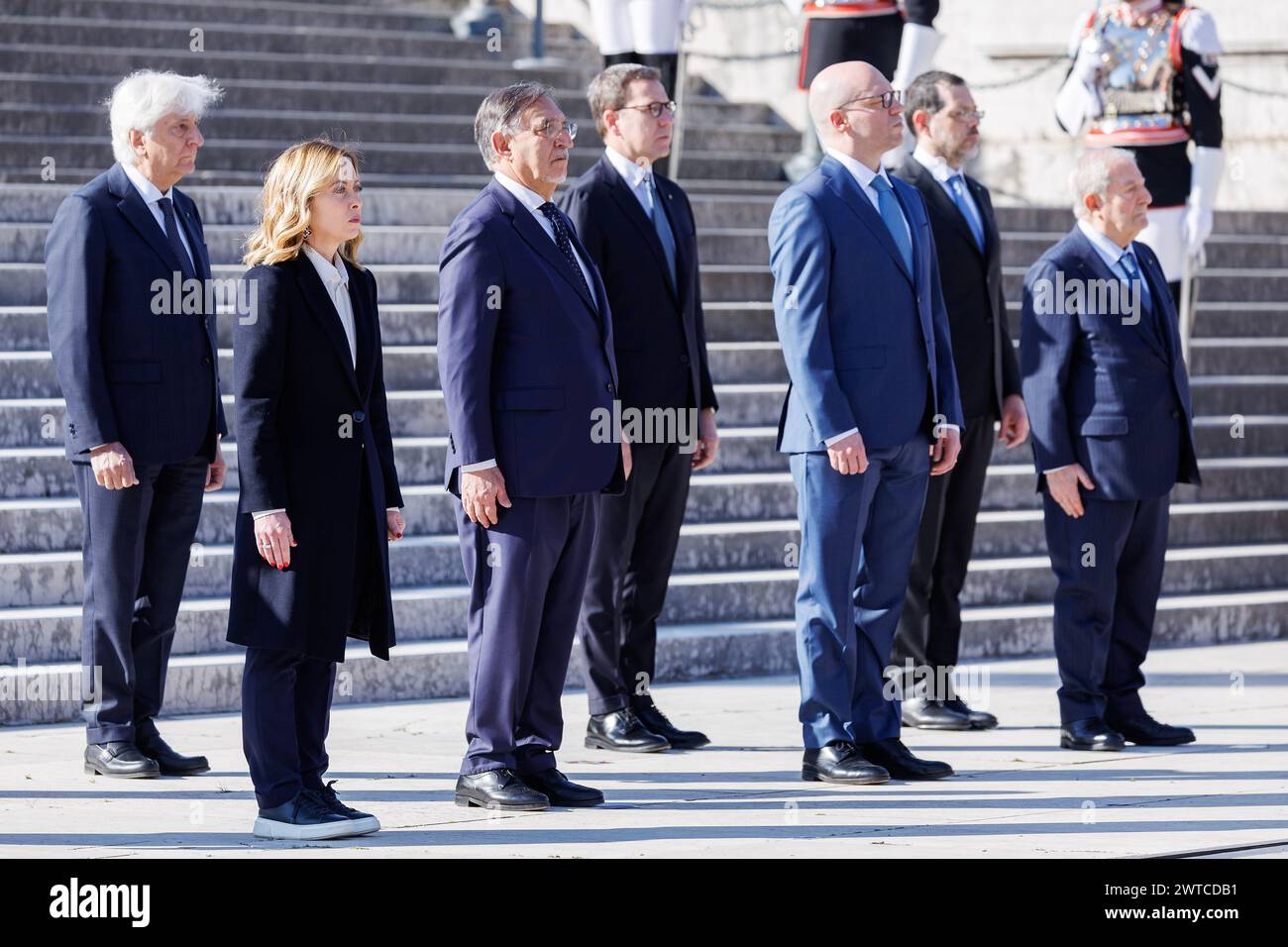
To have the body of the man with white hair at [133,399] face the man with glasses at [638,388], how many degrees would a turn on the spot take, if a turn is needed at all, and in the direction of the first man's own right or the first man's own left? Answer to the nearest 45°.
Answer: approximately 45° to the first man's own left

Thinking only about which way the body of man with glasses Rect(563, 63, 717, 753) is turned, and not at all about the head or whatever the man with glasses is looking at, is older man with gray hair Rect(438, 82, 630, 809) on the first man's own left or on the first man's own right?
on the first man's own right

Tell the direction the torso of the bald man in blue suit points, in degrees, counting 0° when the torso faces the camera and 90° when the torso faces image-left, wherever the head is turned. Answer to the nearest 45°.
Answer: approximately 315°

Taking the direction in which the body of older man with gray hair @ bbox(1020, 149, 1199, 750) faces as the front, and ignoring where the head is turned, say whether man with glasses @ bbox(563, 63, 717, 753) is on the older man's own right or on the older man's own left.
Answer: on the older man's own right

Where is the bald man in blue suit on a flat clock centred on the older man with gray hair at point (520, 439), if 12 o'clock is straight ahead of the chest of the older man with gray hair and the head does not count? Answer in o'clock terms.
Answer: The bald man in blue suit is roughly at 10 o'clock from the older man with gray hair.

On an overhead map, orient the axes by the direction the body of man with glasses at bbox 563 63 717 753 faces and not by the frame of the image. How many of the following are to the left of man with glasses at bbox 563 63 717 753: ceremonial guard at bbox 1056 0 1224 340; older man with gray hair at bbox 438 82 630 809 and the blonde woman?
1

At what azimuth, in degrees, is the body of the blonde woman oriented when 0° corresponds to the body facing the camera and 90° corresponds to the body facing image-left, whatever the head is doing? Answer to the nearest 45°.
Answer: approximately 315°

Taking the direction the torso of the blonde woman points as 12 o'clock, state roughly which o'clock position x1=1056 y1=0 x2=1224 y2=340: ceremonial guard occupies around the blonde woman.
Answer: The ceremonial guard is roughly at 9 o'clock from the blonde woman.

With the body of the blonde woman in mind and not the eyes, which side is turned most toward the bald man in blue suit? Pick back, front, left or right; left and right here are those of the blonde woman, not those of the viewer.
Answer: left

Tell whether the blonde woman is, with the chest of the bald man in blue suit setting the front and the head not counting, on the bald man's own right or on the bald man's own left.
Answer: on the bald man's own right
